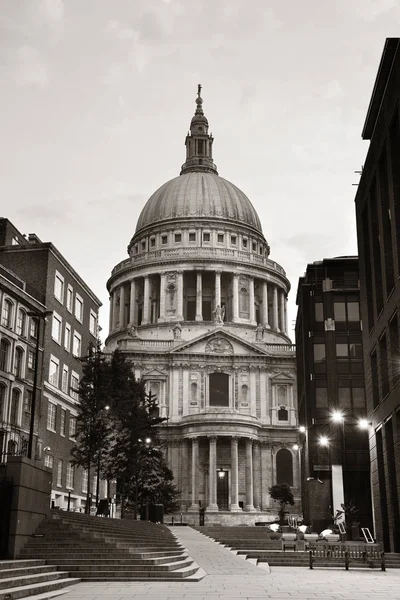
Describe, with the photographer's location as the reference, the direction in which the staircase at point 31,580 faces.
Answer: facing the viewer and to the right of the viewer

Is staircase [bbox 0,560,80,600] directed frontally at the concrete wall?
no

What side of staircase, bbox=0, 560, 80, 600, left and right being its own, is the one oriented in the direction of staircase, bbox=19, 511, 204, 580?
left
